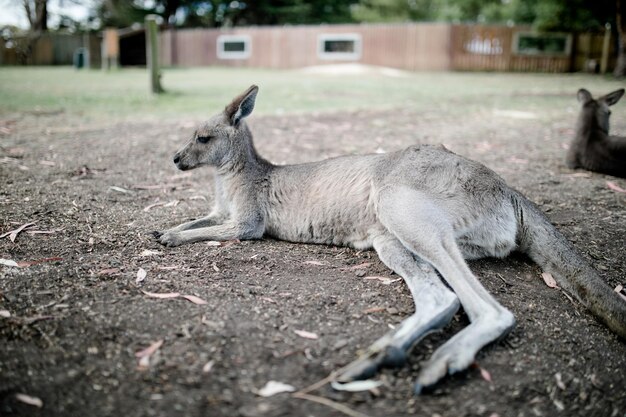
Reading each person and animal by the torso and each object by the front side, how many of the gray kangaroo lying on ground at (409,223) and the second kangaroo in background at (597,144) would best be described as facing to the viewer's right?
0

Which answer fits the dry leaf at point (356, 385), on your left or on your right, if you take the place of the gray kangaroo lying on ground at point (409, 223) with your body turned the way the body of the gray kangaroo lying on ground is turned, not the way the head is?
on your left

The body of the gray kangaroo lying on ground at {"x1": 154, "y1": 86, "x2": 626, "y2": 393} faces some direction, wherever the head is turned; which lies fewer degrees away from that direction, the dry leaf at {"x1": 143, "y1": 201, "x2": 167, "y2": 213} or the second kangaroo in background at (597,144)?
the dry leaf

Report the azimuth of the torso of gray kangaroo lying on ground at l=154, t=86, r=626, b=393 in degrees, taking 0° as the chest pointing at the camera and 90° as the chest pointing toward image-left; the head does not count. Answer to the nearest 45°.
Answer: approximately 90°

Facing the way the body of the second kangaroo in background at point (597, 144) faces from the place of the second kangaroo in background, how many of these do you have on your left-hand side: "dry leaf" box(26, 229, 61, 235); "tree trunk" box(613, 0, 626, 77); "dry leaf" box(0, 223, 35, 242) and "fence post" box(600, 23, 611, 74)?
2

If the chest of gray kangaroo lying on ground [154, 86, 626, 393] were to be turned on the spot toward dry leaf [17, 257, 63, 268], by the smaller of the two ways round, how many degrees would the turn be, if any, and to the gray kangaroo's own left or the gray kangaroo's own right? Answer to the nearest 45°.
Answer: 0° — it already faces it

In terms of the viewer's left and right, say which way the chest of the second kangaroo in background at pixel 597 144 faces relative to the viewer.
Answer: facing away from the viewer and to the left of the viewer

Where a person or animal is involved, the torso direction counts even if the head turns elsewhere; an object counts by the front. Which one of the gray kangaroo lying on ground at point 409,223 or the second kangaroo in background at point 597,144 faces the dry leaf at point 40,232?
the gray kangaroo lying on ground

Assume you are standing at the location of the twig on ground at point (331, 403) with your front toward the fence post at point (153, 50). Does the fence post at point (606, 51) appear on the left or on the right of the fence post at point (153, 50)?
right

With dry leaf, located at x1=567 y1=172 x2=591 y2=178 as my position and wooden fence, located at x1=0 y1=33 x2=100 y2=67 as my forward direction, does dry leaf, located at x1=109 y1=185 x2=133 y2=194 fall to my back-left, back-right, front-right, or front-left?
front-left
